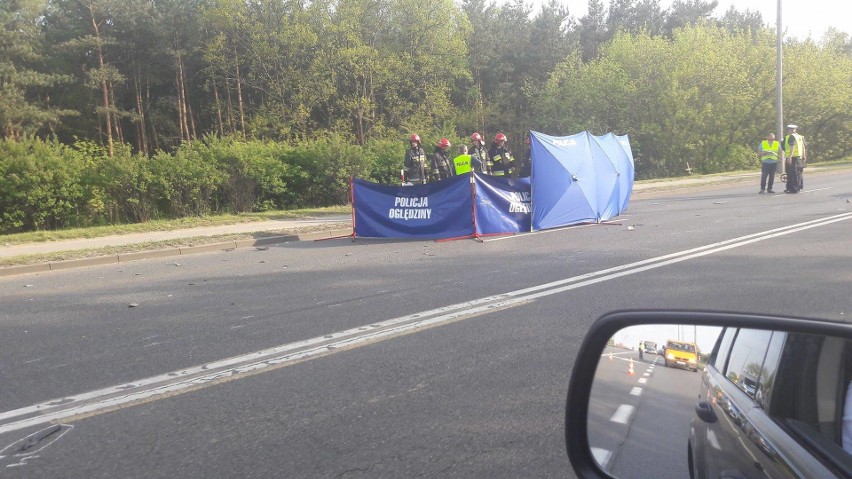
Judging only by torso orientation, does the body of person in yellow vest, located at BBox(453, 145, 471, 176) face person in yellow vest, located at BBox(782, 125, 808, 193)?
no

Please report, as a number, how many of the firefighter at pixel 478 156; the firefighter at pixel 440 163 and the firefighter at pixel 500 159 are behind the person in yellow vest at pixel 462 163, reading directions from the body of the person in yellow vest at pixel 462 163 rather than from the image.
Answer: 0

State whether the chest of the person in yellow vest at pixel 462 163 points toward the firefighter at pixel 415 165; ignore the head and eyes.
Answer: no

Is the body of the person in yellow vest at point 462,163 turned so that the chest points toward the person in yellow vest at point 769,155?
no

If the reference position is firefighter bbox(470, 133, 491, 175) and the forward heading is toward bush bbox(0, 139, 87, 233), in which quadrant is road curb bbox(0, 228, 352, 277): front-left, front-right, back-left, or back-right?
front-left
